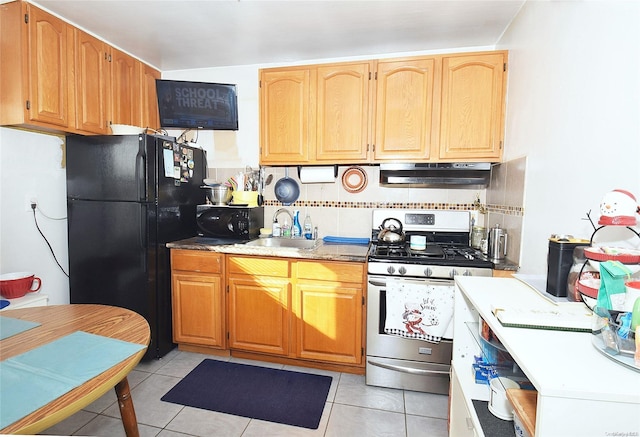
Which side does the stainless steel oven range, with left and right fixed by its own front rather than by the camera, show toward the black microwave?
right

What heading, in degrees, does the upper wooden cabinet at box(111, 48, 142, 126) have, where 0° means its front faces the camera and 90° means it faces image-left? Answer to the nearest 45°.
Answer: approximately 315°

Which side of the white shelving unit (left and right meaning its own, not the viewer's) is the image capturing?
left

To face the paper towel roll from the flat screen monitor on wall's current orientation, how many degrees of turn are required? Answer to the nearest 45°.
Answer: approximately 90° to its left

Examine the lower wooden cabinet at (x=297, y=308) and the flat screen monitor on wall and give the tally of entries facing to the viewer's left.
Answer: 0

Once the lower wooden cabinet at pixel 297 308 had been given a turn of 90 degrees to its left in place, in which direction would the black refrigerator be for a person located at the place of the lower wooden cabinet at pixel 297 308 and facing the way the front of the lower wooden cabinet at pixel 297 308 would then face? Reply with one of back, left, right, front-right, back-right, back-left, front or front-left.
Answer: back

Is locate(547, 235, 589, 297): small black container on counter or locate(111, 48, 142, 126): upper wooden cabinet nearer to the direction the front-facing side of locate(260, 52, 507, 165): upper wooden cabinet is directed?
the small black container on counter

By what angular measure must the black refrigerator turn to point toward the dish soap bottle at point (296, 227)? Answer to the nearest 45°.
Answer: approximately 135° to its left

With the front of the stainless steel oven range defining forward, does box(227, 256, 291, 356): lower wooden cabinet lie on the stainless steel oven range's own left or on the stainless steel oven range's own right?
on the stainless steel oven range's own right

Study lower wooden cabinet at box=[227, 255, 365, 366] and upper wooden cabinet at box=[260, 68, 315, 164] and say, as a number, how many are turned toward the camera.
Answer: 2

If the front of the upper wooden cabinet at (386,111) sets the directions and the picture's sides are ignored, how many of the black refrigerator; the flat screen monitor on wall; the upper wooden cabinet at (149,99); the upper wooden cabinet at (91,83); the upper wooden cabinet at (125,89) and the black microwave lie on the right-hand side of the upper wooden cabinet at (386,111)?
6

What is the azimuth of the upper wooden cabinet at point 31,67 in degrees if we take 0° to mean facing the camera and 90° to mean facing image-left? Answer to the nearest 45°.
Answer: approximately 315°
